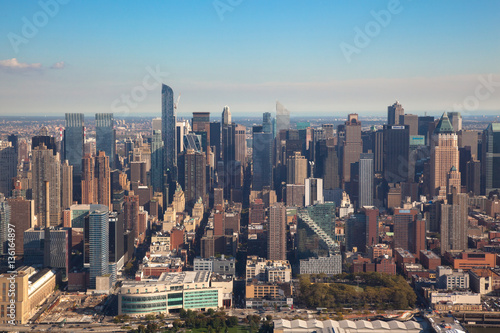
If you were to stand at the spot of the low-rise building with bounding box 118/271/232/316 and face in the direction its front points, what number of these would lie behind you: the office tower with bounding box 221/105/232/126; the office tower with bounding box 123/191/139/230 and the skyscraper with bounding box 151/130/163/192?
3

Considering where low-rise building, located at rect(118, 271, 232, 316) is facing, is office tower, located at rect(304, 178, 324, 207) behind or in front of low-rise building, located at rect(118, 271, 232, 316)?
behind

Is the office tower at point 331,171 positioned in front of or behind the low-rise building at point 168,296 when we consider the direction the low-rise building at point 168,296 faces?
behind

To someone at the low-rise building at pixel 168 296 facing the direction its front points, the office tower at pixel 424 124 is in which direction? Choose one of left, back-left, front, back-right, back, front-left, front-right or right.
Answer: back-left

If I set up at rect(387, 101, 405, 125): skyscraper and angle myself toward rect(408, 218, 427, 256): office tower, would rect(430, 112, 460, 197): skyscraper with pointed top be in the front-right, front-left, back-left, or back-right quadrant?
front-left

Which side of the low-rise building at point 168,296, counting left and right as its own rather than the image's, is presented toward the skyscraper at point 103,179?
back

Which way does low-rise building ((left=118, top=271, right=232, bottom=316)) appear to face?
toward the camera

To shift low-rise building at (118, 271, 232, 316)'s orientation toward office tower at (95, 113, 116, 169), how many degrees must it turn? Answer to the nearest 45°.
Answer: approximately 180°

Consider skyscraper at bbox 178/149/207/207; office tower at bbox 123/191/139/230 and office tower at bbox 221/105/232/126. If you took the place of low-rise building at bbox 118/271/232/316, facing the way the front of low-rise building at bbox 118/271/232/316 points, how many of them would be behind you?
3

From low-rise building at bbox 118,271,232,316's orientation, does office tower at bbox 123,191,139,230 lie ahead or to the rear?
to the rear

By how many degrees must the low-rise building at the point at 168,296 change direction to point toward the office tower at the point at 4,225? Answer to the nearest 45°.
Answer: approximately 135° to its right

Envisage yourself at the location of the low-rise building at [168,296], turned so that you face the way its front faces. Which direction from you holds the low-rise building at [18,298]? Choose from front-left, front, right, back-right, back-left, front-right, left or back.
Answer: right

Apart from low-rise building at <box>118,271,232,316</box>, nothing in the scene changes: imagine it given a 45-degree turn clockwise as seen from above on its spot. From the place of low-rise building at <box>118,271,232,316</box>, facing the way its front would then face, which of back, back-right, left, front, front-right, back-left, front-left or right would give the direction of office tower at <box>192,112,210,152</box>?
back-right

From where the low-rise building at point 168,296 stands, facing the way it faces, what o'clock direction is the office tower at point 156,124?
The office tower is roughly at 6 o'clock from the low-rise building.

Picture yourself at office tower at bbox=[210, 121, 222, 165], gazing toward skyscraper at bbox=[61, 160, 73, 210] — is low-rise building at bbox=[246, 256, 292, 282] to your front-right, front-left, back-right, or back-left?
front-left
